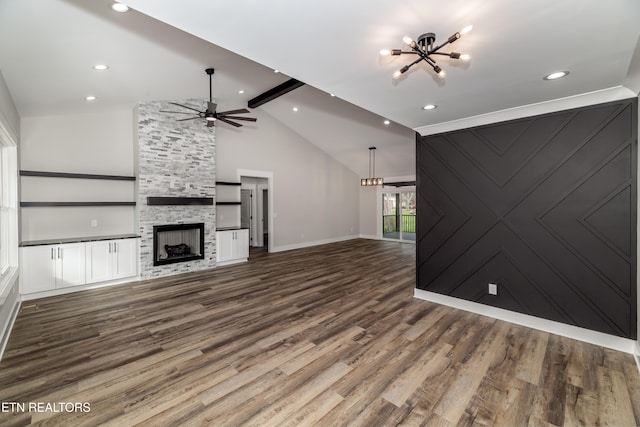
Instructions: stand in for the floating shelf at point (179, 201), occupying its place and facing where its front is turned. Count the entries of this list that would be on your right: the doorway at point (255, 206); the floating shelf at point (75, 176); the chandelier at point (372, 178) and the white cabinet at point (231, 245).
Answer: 1

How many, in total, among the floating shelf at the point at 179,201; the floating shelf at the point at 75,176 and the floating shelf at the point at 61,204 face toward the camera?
3

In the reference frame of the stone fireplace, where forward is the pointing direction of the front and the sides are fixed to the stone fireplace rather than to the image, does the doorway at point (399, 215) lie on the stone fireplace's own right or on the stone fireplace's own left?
on the stone fireplace's own left

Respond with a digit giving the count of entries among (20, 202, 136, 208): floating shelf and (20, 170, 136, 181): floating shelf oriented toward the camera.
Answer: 2

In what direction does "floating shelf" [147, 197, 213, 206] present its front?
toward the camera

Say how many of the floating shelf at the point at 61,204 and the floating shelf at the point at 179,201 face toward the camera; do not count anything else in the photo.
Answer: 2

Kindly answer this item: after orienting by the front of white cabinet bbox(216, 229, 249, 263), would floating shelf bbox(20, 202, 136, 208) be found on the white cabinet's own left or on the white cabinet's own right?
on the white cabinet's own right

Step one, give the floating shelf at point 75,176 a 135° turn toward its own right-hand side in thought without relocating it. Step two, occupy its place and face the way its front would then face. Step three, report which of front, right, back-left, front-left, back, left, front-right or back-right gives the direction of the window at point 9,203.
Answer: left

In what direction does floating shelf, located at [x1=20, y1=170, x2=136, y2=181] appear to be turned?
toward the camera

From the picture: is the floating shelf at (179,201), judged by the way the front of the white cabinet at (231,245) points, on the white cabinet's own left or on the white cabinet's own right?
on the white cabinet's own right

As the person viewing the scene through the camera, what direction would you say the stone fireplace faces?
facing the viewer and to the right of the viewer

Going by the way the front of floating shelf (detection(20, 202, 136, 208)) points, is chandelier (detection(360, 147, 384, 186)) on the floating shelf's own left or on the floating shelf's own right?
on the floating shelf's own left

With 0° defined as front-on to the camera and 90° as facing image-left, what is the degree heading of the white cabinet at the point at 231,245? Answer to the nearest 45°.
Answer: approximately 315°
